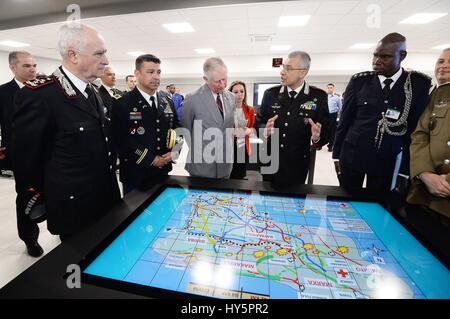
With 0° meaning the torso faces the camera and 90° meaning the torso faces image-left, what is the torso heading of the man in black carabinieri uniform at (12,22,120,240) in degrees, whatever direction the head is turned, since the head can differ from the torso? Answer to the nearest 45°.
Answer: approximately 315°

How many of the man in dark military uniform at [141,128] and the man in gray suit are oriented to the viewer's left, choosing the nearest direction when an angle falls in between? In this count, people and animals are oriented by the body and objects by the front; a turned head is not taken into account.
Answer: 0

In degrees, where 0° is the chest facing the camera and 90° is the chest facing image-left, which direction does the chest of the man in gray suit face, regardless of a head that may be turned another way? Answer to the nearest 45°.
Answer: approximately 315°

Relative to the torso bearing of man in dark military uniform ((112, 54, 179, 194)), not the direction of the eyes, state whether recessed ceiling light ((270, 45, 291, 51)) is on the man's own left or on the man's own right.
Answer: on the man's own left

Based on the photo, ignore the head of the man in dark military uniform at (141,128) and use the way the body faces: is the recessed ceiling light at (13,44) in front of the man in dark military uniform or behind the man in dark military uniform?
behind

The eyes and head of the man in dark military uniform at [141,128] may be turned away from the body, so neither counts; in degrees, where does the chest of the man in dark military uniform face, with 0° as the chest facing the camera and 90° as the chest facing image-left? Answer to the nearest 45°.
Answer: approximately 315°

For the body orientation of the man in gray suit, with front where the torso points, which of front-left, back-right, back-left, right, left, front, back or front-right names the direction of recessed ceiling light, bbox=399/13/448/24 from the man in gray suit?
left

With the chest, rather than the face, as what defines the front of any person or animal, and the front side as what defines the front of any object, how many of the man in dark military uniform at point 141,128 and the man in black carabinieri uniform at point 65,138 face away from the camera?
0

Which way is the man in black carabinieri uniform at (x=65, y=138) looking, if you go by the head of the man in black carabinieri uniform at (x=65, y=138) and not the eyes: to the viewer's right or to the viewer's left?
to the viewer's right
